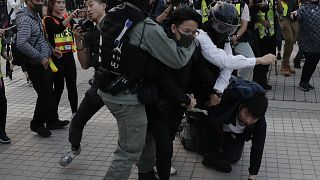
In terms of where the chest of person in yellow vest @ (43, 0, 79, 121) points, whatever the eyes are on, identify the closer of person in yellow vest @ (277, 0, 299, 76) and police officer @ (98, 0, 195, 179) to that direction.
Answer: the police officer

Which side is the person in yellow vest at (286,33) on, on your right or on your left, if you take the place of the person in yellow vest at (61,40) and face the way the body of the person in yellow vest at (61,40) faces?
on your left

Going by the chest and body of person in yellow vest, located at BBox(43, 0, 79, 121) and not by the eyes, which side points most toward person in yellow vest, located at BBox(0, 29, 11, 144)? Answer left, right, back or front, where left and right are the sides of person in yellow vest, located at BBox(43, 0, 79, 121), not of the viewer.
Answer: right

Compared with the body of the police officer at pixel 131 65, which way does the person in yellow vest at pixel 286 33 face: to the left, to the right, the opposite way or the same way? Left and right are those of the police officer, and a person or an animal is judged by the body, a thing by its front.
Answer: the opposite way
